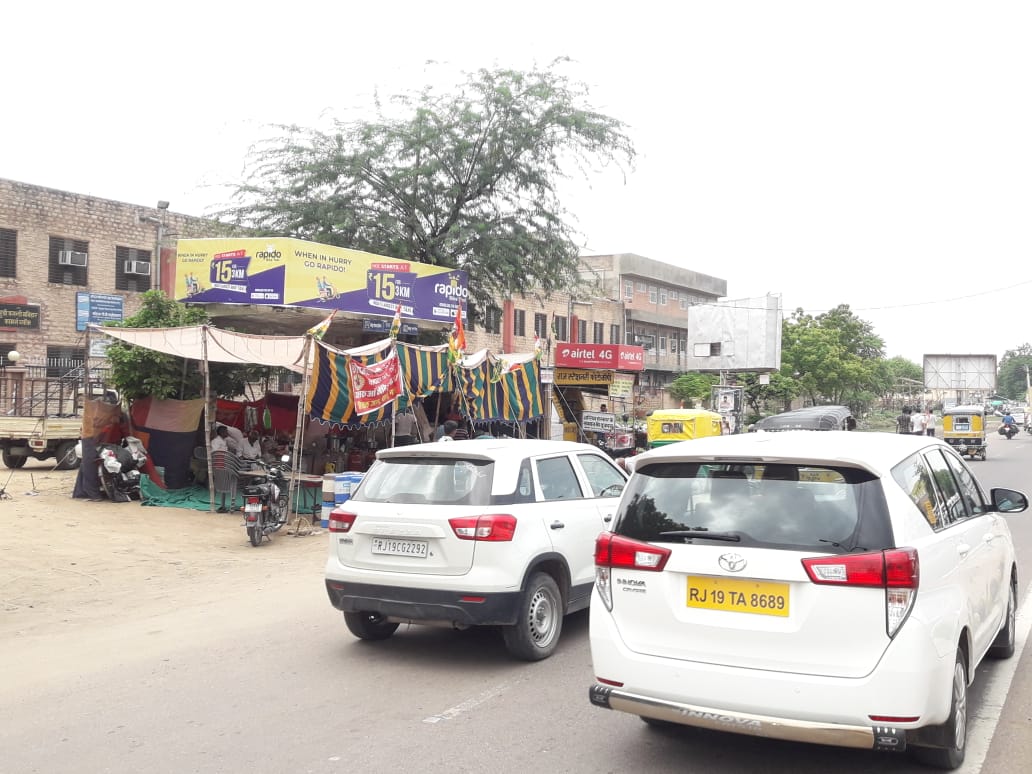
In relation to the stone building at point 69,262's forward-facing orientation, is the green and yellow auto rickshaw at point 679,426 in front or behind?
in front

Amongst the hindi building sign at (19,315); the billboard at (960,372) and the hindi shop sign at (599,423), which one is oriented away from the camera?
the billboard

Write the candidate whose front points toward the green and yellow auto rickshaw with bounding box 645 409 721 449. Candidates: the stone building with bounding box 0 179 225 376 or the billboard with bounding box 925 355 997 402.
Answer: the stone building

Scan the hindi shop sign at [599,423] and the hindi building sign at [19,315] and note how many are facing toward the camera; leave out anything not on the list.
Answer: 2

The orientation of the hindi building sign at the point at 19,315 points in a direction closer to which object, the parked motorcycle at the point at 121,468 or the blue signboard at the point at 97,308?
the parked motorcycle

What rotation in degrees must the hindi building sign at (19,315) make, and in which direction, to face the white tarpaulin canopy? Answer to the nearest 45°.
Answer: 0° — it already faces it

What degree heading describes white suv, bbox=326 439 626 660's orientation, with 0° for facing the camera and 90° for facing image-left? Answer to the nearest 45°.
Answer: approximately 225°

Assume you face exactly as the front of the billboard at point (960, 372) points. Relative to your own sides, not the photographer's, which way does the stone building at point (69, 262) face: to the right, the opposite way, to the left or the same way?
to the right

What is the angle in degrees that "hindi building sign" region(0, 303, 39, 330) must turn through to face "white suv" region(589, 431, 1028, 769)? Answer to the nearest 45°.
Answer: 0° — it already faces it

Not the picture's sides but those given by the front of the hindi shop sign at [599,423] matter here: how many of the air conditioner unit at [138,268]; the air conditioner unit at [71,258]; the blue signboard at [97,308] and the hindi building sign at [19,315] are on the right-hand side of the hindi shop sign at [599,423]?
4

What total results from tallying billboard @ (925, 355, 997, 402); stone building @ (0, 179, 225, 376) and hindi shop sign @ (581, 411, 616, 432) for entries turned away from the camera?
1

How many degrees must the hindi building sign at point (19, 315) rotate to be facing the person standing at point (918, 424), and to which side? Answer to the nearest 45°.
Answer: approximately 90° to its left

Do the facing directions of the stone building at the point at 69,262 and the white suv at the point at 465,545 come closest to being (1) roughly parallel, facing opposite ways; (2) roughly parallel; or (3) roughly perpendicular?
roughly perpendicular

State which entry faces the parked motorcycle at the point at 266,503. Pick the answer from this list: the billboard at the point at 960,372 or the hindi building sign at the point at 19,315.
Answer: the hindi building sign

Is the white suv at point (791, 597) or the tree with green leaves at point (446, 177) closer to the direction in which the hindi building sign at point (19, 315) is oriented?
the white suv

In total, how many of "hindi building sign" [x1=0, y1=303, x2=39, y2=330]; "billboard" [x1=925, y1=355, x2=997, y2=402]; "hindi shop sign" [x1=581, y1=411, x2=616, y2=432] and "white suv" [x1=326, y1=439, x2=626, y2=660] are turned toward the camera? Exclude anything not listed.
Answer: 2

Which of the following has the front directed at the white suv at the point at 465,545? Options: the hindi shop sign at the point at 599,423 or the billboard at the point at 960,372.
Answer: the hindi shop sign

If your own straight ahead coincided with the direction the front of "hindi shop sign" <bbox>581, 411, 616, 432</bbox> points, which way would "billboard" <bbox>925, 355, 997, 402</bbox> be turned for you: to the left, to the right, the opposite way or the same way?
the opposite way

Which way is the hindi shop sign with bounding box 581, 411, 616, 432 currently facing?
toward the camera

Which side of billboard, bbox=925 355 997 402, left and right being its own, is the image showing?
back

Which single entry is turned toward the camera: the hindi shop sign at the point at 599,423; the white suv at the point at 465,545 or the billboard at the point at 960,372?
the hindi shop sign
